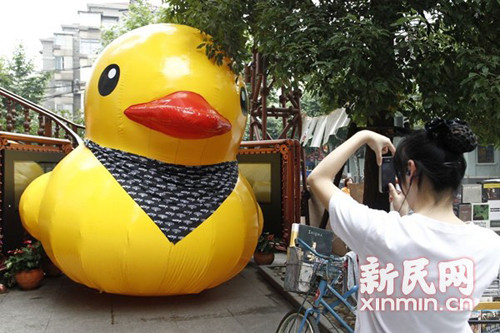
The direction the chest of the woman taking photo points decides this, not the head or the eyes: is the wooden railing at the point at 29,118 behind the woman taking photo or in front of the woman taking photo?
in front

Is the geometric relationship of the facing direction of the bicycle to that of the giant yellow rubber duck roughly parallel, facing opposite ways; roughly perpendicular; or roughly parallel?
roughly perpendicular

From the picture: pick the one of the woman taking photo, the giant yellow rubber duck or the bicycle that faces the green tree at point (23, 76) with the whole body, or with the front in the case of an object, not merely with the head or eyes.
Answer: the woman taking photo

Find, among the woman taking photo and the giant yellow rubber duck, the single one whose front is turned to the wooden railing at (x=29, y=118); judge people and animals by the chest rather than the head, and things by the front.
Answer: the woman taking photo

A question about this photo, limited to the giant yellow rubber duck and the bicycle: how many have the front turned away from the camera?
0

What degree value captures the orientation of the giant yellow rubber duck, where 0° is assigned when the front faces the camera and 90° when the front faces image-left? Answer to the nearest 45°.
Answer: approximately 315°

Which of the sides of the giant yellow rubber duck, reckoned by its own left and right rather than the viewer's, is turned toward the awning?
left

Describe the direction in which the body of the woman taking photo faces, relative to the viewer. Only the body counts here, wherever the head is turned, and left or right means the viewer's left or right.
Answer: facing away from the viewer and to the left of the viewer

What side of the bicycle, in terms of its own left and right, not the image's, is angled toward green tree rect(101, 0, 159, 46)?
right

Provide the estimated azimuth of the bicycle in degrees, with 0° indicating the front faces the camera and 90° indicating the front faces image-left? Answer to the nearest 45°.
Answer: approximately 45°

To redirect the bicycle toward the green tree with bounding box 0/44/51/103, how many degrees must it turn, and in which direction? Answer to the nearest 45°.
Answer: approximately 90° to its right

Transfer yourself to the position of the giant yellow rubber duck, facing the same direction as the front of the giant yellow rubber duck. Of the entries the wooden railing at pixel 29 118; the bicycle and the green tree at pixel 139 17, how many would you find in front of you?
1

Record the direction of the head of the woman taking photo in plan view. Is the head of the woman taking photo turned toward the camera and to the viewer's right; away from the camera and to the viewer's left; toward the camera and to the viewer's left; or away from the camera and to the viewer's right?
away from the camera and to the viewer's left
